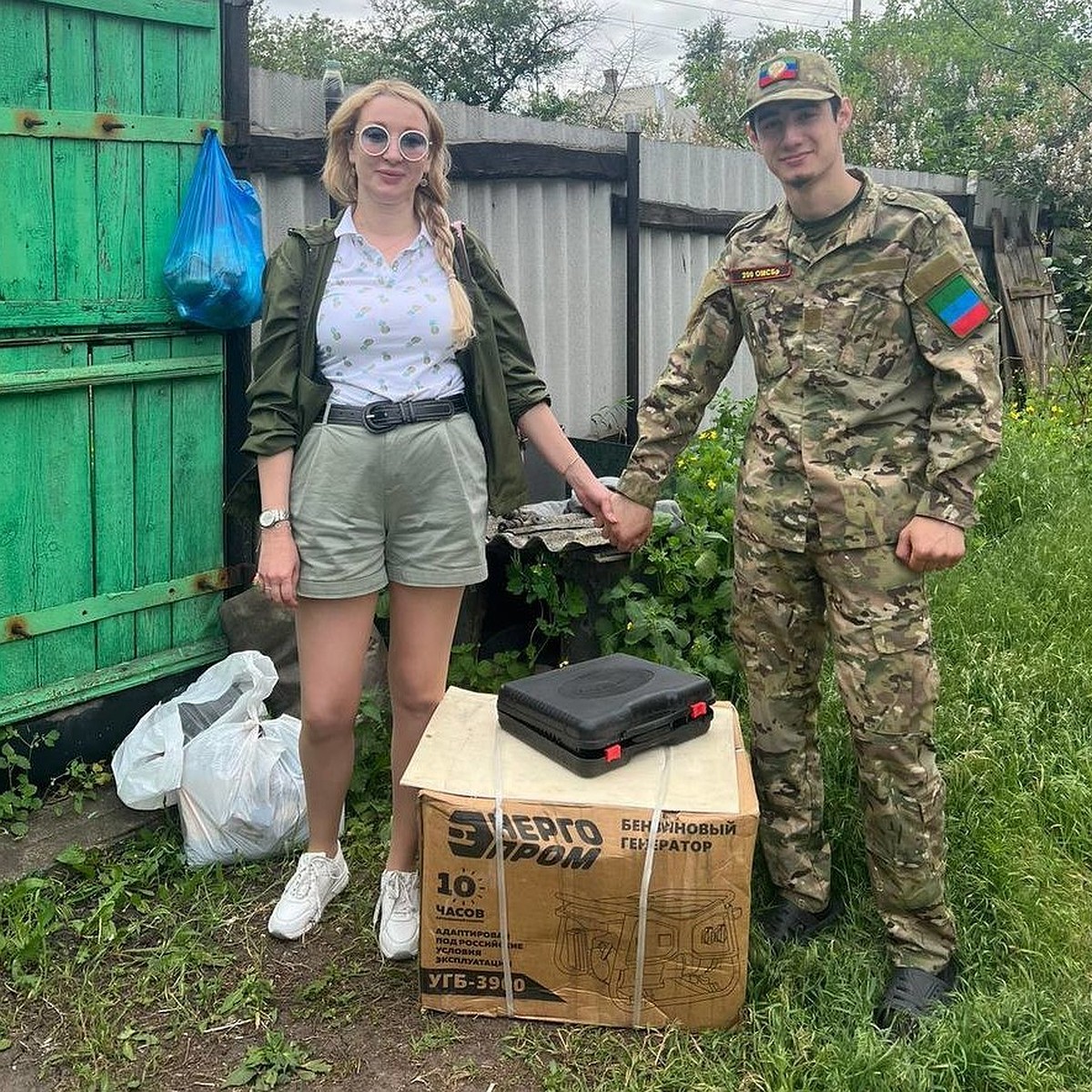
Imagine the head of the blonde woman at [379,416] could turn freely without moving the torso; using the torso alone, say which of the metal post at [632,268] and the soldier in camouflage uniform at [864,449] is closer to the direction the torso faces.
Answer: the soldier in camouflage uniform

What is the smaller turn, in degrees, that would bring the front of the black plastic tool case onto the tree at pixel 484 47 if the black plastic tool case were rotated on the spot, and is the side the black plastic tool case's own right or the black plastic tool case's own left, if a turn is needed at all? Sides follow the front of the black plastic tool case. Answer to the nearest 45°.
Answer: approximately 135° to the black plastic tool case's own left

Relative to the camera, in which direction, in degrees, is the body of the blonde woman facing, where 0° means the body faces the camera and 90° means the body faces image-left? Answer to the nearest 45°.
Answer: approximately 0°

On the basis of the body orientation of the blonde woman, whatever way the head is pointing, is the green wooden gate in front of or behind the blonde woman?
behind
